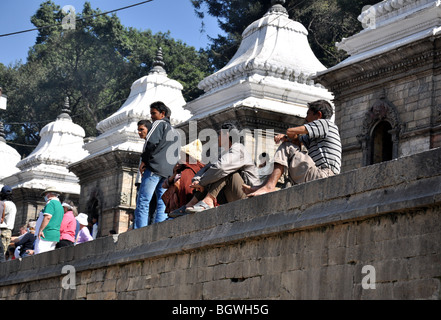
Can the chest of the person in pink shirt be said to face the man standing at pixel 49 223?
no

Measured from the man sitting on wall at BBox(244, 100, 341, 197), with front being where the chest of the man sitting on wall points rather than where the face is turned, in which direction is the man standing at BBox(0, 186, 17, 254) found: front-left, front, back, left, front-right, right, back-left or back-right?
front-right

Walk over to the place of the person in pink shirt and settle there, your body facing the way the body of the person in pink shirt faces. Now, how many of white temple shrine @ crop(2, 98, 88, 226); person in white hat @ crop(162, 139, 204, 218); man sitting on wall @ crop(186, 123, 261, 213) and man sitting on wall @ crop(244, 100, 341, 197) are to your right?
1

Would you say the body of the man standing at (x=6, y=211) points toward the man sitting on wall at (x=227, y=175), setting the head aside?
no

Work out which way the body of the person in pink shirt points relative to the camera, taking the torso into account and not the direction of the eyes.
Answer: to the viewer's left

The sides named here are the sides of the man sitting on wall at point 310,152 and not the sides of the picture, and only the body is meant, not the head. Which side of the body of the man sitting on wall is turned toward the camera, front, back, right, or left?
left

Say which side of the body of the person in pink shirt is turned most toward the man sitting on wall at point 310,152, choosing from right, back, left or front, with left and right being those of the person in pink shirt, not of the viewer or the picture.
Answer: left

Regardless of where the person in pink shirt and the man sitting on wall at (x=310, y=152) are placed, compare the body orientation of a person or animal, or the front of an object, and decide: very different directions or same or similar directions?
same or similar directions
